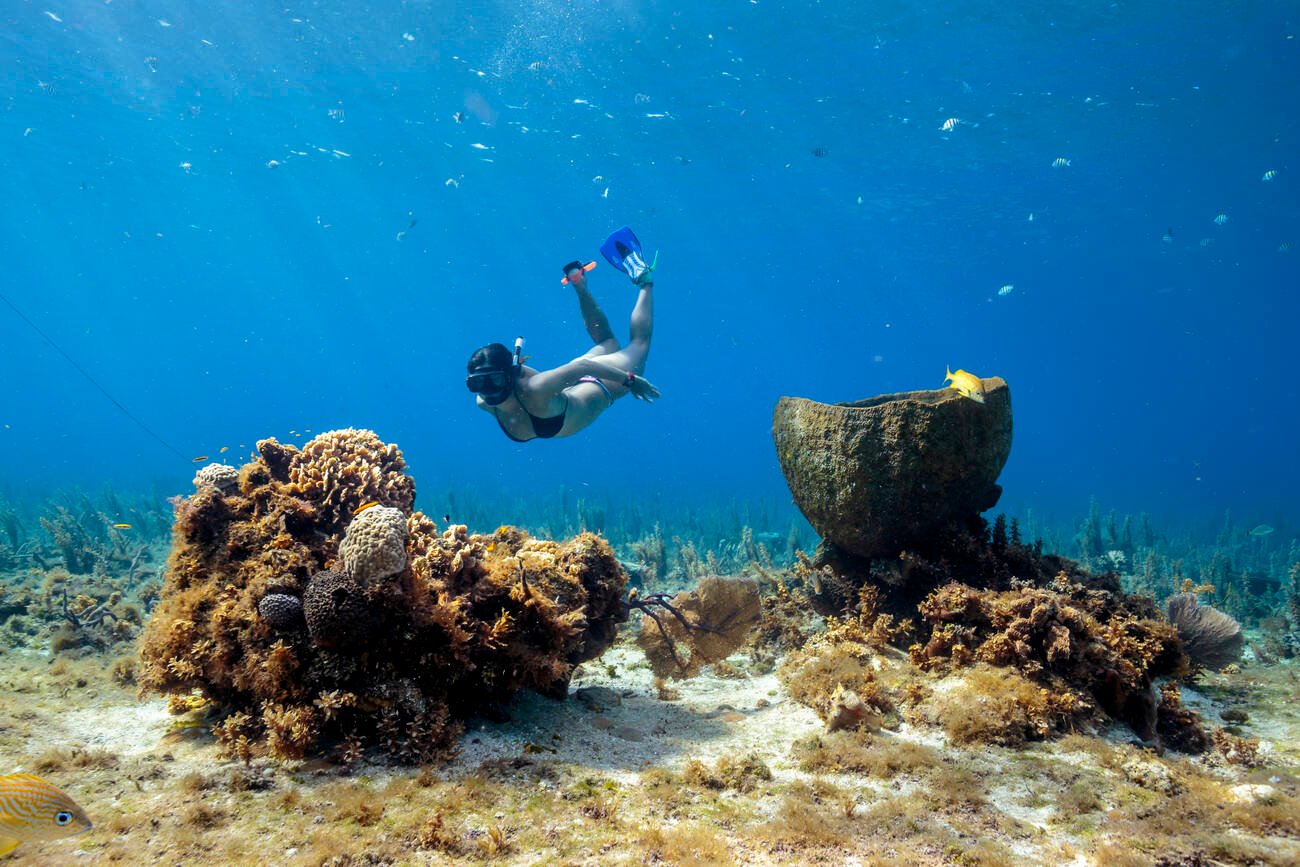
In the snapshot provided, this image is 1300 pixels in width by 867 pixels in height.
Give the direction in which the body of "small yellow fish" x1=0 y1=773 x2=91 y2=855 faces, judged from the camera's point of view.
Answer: to the viewer's right
